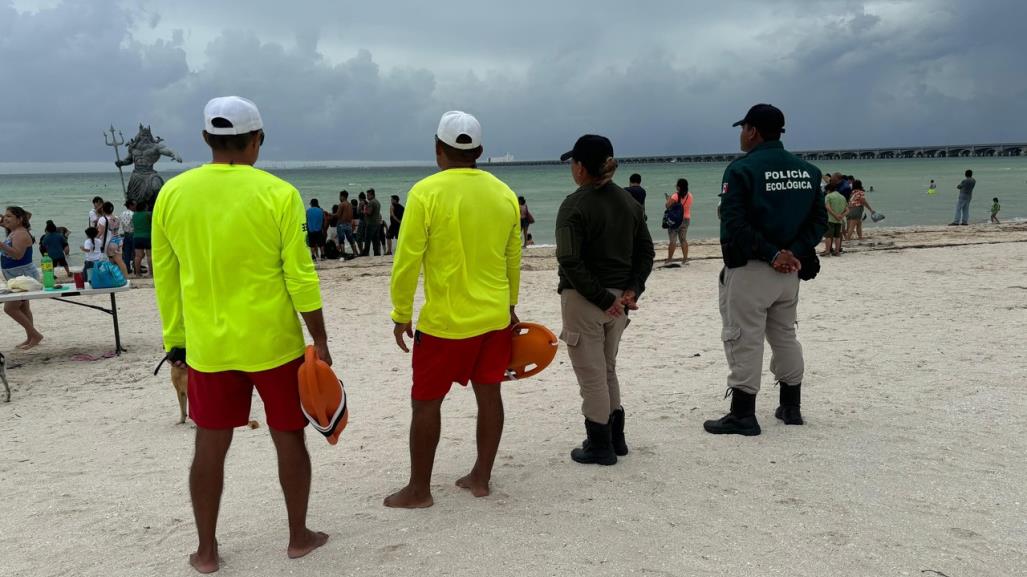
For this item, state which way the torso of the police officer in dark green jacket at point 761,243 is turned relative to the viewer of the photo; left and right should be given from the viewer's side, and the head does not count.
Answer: facing away from the viewer and to the left of the viewer

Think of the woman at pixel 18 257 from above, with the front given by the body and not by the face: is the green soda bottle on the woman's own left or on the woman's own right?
on the woman's own left

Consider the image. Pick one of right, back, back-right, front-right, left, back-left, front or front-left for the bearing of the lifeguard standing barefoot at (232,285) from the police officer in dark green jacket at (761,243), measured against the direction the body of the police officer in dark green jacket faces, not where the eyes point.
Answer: left

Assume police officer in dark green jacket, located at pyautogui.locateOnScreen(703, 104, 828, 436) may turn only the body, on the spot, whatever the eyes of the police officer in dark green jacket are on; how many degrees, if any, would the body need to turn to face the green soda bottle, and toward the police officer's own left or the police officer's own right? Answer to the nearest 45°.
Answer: approximately 45° to the police officer's own left

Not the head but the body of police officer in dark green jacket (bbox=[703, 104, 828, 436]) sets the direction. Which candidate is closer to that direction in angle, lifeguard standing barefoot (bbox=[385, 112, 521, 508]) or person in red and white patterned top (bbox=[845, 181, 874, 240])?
the person in red and white patterned top

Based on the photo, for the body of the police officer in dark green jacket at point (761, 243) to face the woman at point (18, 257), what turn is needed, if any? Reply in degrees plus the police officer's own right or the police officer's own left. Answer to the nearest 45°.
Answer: approximately 45° to the police officer's own left

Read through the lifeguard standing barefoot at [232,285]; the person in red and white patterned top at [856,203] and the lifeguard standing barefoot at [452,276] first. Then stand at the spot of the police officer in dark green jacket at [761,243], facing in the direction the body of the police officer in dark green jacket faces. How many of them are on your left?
2

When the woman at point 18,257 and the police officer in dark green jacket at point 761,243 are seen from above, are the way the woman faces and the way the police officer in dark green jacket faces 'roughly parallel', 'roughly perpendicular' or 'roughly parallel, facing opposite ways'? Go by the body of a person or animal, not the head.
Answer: roughly perpendicular

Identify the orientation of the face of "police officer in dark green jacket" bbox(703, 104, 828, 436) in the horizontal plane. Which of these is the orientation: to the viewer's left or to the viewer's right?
to the viewer's left
